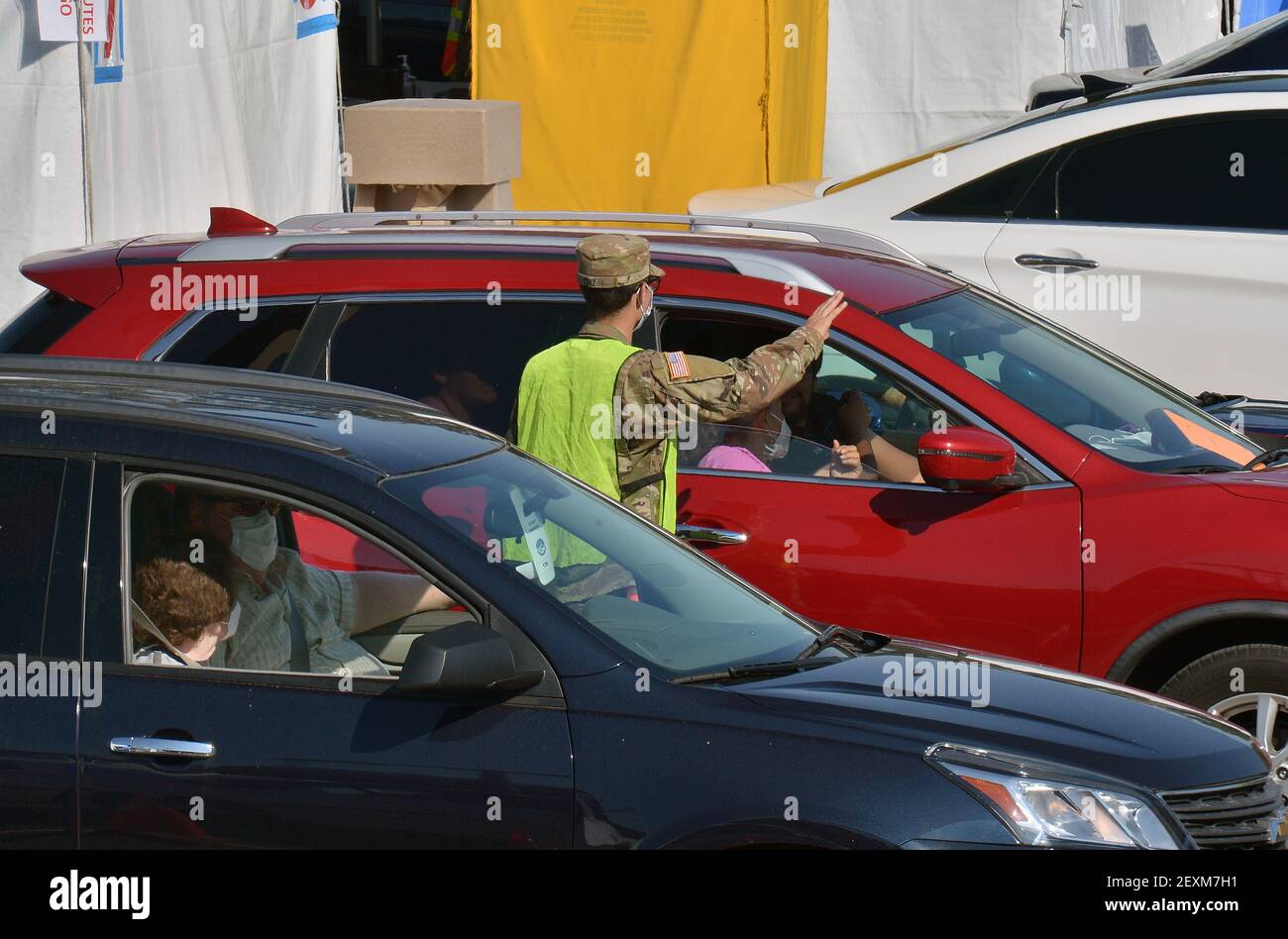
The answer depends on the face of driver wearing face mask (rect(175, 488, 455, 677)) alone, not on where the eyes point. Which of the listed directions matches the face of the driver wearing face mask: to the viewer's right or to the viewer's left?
to the viewer's right

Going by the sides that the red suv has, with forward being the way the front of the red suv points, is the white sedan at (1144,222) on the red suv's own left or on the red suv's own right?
on the red suv's own left

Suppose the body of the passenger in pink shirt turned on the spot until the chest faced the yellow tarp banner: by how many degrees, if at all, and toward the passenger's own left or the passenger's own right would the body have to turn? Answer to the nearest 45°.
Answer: approximately 90° to the passenger's own left

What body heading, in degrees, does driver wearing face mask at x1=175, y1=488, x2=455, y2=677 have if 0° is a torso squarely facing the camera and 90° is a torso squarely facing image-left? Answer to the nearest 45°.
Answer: approximately 315°

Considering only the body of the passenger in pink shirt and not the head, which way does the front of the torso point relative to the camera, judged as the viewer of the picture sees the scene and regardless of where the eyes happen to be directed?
to the viewer's right

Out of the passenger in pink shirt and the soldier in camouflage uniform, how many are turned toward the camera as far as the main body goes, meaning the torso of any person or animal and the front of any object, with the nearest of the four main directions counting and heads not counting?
0

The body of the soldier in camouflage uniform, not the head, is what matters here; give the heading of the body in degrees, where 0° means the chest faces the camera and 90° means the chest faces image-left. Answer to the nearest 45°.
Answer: approximately 225°

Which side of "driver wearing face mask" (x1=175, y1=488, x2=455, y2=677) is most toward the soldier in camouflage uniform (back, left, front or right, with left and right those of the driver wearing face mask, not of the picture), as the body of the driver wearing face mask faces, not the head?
left

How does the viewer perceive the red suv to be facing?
facing the viewer and to the right of the viewer

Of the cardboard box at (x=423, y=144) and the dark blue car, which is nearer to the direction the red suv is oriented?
the dark blue car

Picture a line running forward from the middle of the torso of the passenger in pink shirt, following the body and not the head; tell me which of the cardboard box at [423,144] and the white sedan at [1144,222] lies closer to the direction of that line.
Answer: the white sedan

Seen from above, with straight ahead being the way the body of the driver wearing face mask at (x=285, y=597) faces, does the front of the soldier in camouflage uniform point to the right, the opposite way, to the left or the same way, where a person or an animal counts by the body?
to the left

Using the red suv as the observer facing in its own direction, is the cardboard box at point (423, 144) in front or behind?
behind

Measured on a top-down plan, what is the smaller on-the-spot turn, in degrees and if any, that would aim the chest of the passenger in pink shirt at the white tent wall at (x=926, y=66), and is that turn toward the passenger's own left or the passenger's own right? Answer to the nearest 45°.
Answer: approximately 90° to the passenger's own left

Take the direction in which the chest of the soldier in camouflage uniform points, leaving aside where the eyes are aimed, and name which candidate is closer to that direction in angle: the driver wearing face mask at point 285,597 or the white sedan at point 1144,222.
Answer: the white sedan
